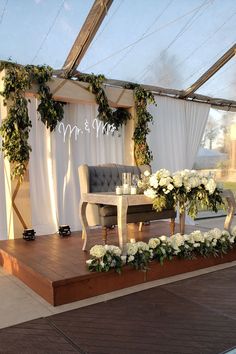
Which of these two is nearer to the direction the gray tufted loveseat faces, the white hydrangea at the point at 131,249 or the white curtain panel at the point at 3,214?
the white hydrangea

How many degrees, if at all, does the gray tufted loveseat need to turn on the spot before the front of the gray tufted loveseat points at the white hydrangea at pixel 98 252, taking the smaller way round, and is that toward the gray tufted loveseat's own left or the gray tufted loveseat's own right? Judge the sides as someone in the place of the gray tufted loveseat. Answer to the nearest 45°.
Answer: approximately 45° to the gray tufted loveseat's own right

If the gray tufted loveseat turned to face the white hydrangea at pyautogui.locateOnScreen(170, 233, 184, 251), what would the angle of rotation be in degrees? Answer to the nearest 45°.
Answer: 0° — it already faces it

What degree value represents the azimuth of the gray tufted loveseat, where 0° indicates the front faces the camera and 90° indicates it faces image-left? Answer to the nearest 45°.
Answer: approximately 315°

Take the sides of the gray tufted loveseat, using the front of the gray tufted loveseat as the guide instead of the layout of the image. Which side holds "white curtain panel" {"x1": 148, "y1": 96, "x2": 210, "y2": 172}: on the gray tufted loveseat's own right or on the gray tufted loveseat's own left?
on the gray tufted loveseat's own left

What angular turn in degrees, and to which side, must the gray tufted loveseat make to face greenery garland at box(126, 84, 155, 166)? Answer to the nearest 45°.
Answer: approximately 135° to its left

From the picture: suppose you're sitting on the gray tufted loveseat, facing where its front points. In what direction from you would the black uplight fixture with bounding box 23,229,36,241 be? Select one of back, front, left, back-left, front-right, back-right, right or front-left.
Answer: back-right
